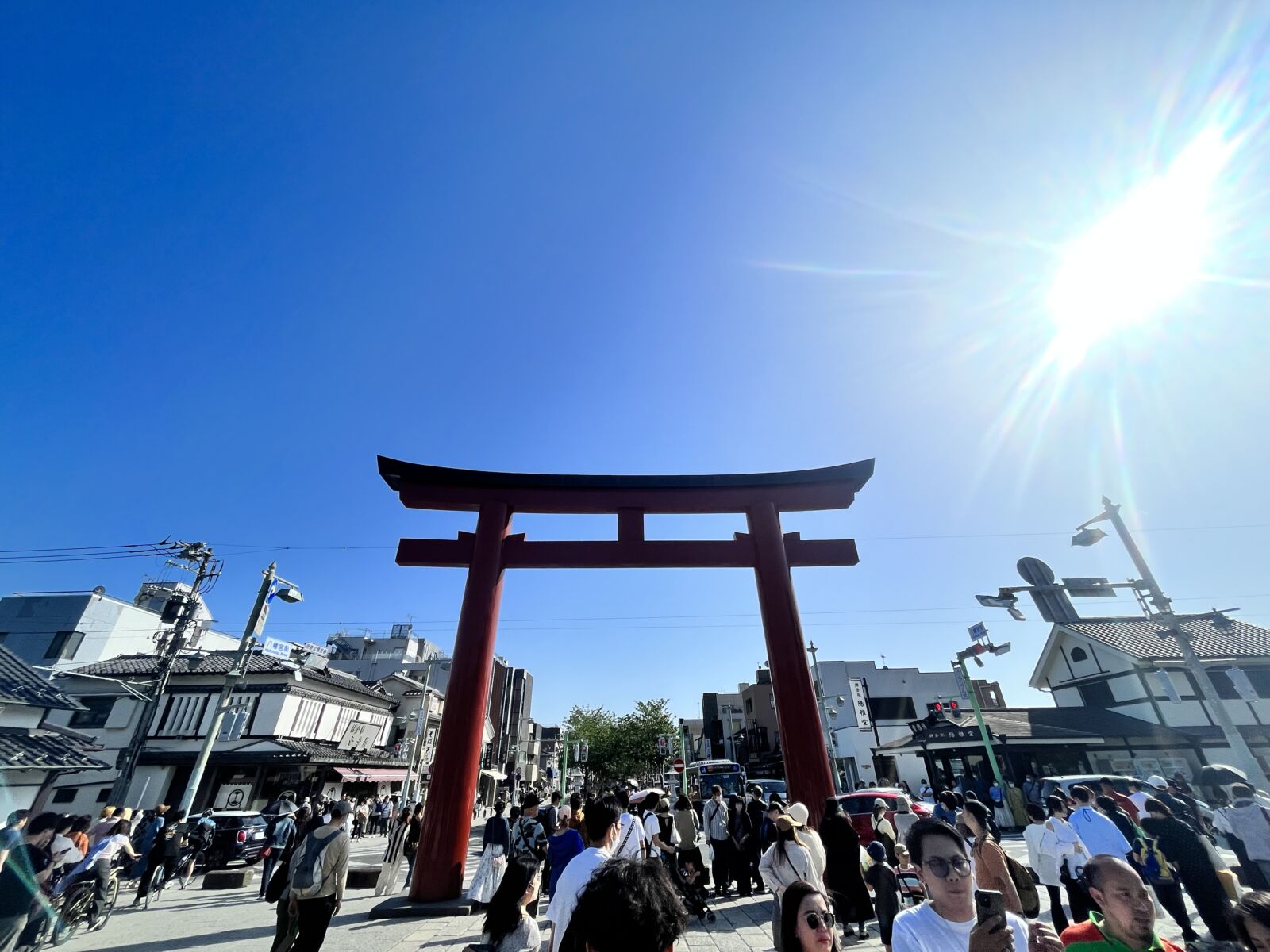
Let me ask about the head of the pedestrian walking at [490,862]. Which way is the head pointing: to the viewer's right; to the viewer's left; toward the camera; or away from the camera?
away from the camera

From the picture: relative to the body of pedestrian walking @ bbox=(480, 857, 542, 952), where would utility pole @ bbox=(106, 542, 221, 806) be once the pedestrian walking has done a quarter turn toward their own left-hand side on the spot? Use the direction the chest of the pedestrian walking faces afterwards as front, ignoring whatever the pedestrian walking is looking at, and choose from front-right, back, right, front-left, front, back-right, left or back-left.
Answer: front

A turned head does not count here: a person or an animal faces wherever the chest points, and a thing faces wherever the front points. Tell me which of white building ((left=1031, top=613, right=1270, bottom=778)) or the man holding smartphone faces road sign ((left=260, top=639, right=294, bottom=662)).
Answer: the white building

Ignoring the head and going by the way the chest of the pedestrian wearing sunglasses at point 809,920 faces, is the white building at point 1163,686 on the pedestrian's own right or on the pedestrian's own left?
on the pedestrian's own left

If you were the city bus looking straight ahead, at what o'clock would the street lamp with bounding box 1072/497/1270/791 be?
The street lamp is roughly at 11 o'clock from the city bus.

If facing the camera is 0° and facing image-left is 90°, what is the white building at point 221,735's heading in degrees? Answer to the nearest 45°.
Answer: approximately 315°

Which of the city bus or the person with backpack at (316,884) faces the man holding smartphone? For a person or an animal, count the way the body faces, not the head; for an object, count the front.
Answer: the city bus

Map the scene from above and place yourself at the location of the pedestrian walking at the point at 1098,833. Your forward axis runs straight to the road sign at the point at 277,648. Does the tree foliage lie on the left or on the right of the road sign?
right

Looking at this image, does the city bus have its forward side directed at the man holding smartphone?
yes

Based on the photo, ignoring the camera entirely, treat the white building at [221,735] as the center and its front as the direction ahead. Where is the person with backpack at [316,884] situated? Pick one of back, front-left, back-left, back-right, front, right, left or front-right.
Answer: front-right

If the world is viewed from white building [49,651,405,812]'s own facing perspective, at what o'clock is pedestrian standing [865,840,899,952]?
The pedestrian standing is roughly at 1 o'clock from the white building.
